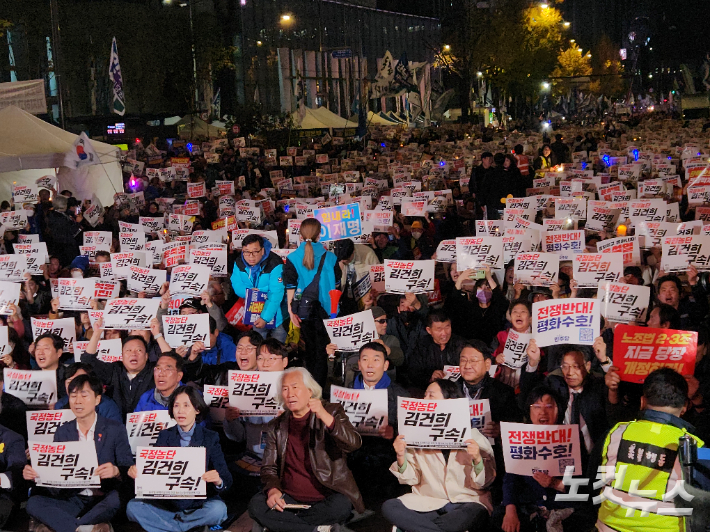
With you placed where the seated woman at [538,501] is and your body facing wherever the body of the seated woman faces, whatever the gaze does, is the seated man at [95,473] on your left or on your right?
on your right

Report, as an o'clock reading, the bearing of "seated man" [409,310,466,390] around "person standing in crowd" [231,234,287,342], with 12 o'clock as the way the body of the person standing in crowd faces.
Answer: The seated man is roughly at 9 o'clock from the person standing in crowd.

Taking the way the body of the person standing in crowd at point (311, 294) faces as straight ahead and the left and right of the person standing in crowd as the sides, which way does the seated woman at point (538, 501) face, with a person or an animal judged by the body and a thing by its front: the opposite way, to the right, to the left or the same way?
the opposite way

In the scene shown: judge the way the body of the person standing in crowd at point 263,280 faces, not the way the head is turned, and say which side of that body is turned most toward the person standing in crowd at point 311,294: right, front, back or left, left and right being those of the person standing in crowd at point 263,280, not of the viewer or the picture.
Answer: left

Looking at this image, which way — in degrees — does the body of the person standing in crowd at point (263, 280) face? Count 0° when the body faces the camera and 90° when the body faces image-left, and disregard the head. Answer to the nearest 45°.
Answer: approximately 45°

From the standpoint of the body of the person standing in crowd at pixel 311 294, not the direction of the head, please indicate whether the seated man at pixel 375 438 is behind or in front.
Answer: behind

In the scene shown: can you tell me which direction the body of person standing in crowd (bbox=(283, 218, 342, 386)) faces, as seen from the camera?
away from the camera

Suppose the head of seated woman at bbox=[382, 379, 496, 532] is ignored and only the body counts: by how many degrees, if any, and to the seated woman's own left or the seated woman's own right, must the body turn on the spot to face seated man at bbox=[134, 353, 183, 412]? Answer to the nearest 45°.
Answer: approximately 135° to the seated woman's own right

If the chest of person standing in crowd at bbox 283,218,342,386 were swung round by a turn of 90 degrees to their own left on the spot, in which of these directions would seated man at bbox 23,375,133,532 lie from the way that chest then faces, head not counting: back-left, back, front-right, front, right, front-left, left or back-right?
front-left

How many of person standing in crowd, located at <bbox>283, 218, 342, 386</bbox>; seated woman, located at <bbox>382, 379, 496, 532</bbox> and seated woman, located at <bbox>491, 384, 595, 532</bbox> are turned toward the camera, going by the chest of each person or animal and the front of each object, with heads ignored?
2
